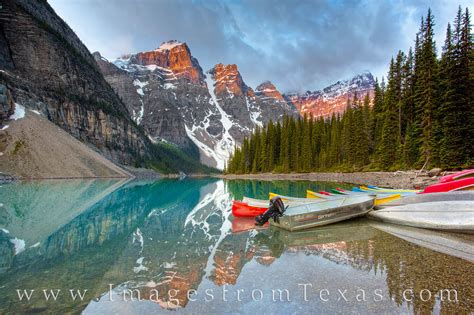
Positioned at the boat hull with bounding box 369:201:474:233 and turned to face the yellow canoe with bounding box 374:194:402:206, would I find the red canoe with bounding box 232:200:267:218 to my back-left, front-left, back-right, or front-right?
front-left

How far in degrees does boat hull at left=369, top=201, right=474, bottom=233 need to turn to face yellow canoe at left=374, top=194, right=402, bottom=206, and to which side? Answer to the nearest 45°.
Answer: approximately 45° to its right

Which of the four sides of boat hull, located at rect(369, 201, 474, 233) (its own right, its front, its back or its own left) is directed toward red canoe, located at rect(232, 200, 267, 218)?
front

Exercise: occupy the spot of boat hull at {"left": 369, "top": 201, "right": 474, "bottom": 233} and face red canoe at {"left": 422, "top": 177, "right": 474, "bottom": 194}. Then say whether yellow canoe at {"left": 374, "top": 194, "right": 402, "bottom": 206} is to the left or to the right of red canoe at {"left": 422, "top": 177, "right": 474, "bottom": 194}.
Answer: left

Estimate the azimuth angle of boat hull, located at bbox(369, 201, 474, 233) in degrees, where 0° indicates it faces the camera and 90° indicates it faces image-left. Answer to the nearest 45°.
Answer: approximately 90°

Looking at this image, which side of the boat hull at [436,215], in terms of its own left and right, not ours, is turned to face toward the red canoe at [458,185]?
right
